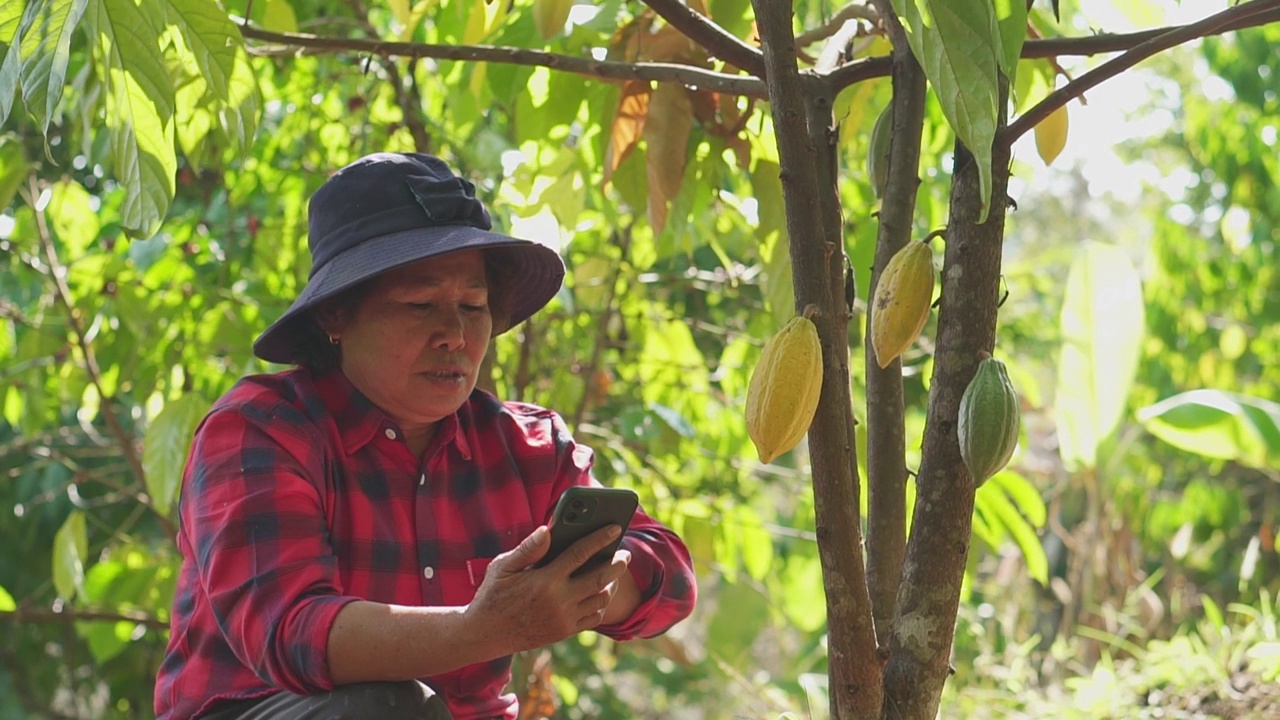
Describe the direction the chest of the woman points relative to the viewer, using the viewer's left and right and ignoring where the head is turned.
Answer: facing the viewer and to the right of the viewer

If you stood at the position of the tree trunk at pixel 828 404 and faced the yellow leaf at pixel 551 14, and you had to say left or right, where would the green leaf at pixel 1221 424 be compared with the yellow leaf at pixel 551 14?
right

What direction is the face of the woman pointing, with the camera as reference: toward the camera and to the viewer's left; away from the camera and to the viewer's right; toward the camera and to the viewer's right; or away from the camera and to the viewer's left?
toward the camera and to the viewer's right

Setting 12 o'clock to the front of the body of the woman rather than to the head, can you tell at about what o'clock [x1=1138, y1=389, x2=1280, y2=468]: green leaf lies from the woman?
The green leaf is roughly at 9 o'clock from the woman.
